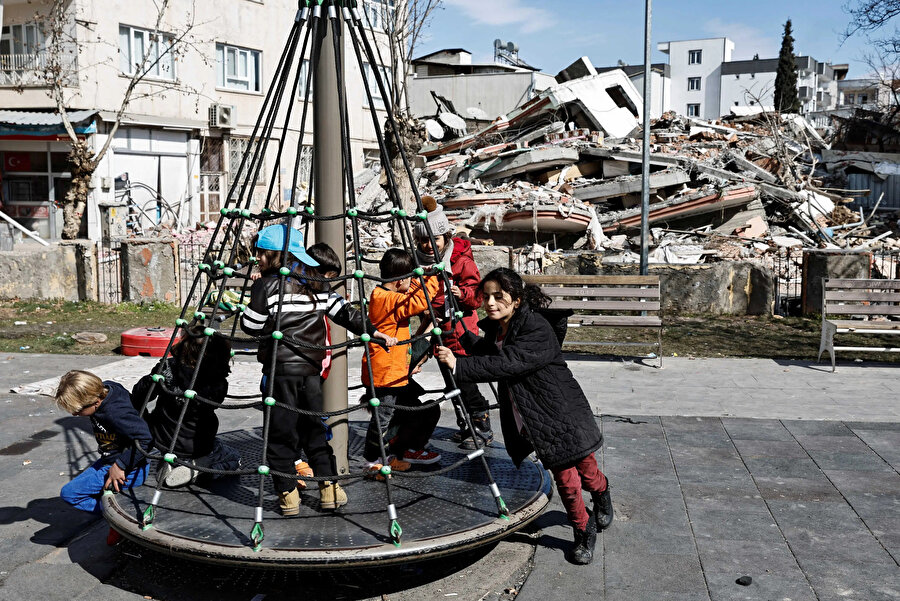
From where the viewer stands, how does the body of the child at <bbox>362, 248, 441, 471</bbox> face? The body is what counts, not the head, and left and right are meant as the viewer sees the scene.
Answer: facing to the right of the viewer

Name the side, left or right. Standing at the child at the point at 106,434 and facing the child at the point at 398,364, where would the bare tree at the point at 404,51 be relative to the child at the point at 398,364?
left

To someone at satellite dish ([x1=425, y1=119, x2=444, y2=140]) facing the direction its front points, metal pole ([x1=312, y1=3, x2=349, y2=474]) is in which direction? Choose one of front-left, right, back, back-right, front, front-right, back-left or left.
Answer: front-right

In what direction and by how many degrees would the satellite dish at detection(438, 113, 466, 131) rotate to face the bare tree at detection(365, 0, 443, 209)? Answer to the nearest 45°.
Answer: approximately 45° to its right

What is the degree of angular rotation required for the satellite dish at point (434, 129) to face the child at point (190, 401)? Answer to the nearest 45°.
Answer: approximately 45° to its right

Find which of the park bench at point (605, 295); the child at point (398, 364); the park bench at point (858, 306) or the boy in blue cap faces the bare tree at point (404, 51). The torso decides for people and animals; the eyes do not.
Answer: the boy in blue cap

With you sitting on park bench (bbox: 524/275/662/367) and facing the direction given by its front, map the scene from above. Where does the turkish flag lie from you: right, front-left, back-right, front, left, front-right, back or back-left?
back-right

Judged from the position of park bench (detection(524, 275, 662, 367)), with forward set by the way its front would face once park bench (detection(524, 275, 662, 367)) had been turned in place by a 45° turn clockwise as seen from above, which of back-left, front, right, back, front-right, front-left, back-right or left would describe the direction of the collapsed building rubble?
back-right

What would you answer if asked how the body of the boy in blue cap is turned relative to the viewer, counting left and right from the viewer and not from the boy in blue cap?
facing away from the viewer
